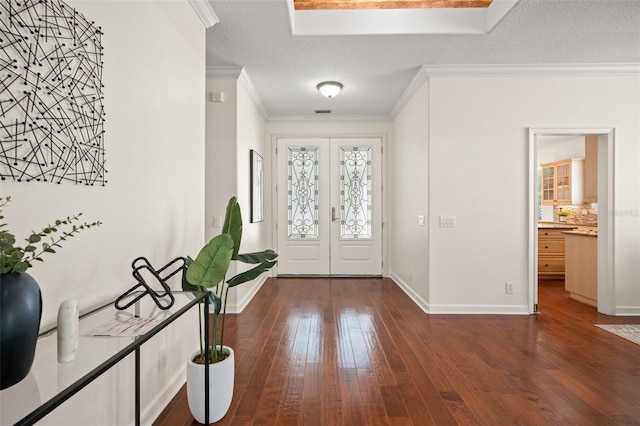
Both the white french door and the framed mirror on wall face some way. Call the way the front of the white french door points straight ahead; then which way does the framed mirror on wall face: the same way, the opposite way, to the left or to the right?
to the left

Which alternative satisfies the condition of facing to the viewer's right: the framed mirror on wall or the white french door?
the framed mirror on wall

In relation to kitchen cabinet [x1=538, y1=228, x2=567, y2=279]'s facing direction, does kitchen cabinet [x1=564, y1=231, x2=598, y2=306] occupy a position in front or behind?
in front

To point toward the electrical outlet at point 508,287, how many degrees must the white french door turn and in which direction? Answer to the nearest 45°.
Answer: approximately 45° to its left

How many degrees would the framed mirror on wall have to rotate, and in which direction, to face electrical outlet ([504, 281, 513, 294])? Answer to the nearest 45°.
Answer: approximately 45° to its right

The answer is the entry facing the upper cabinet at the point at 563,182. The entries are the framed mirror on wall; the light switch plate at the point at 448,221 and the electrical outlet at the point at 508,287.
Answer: the framed mirror on wall

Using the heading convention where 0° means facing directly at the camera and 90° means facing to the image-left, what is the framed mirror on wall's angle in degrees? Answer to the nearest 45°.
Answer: approximately 270°

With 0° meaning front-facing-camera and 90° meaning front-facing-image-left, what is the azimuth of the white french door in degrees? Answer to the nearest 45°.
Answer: approximately 0°

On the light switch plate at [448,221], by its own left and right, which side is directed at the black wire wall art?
front

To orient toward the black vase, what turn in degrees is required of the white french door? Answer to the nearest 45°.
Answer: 0° — it already faces it

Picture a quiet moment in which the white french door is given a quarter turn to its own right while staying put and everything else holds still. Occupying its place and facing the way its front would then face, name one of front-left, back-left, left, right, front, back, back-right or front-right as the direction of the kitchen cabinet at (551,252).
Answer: back

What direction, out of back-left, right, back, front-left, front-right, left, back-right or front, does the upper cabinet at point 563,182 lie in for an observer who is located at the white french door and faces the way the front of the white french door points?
left

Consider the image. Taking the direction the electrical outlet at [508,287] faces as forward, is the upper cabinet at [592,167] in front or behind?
behind

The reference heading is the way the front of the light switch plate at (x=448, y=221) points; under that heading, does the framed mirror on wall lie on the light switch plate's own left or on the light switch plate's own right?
on the light switch plate's own right

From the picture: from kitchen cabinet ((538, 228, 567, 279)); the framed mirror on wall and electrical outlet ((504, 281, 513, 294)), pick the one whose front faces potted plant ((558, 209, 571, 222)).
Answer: the framed mirror on wall

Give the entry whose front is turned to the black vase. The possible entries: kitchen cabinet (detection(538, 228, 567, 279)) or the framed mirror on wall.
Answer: the kitchen cabinet
